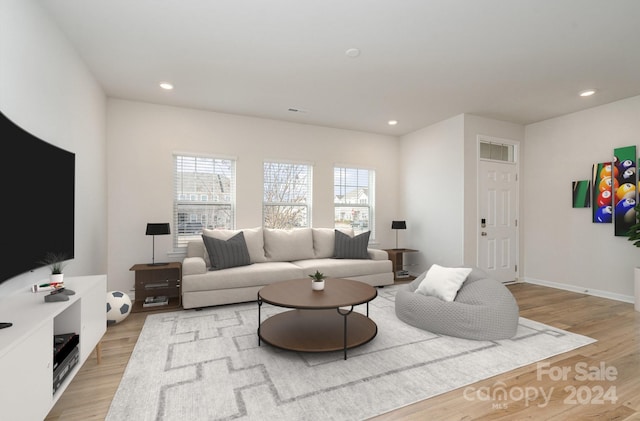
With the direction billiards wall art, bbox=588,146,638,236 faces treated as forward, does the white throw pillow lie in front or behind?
in front

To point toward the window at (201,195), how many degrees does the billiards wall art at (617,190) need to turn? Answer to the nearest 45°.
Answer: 0° — it already faces it

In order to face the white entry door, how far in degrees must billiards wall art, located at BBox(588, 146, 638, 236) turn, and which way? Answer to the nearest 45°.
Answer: approximately 45° to its right

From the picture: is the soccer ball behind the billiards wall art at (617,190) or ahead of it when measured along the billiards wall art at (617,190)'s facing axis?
ahead

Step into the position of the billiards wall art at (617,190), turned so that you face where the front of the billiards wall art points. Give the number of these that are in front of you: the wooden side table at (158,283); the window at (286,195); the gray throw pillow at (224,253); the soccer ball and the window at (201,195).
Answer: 5

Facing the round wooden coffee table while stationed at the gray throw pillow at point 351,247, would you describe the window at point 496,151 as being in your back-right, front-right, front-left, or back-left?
back-left

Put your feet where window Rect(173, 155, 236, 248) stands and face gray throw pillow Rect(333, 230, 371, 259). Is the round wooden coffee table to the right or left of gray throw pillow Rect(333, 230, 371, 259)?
right

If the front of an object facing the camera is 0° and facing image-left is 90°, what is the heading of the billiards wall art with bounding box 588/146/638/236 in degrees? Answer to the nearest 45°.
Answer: approximately 45°

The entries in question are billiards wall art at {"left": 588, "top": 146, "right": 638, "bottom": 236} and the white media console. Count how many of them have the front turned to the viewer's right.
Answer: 1

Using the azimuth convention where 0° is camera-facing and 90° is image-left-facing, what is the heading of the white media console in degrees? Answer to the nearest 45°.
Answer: approximately 270°

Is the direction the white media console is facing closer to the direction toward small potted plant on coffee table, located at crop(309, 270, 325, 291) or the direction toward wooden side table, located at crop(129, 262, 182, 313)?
the small potted plant on coffee table

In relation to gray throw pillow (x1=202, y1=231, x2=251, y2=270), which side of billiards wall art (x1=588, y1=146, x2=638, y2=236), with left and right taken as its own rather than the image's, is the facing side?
front
